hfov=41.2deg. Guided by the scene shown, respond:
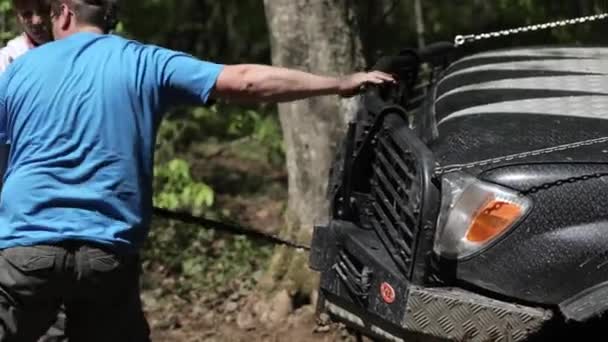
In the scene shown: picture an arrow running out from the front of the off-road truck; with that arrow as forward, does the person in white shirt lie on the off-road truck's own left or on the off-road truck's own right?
on the off-road truck's own right

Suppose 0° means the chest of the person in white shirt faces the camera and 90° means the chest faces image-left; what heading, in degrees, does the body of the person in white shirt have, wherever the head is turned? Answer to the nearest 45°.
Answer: approximately 315°

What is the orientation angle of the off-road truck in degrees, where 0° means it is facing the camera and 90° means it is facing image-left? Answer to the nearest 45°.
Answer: approximately 45°

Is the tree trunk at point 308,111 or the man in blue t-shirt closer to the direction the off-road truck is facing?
the man in blue t-shirt

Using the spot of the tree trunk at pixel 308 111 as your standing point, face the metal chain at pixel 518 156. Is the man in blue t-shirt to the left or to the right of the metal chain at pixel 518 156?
right

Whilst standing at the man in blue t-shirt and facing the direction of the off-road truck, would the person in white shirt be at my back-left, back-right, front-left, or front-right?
back-left

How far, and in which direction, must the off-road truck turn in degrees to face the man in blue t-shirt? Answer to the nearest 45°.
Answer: approximately 45° to its right
